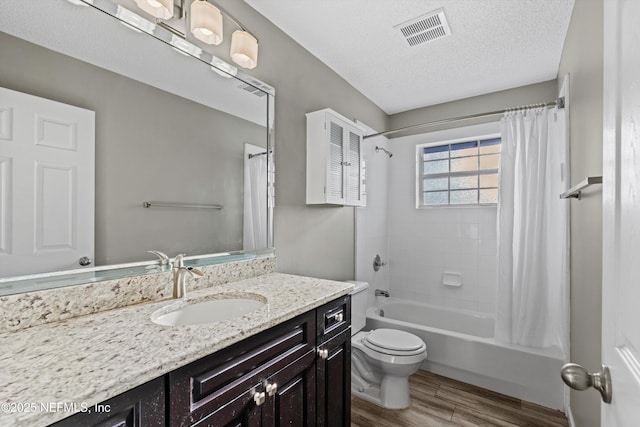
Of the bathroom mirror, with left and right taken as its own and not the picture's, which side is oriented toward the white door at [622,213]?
front

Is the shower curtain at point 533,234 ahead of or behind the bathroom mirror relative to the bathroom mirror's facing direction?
ahead

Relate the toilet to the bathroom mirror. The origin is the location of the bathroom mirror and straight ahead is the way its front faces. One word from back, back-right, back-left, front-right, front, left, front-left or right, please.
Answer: front-left

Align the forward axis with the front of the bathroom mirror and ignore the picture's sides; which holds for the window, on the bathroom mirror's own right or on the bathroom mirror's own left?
on the bathroom mirror's own left

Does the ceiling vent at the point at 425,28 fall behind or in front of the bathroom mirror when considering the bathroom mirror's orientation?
in front

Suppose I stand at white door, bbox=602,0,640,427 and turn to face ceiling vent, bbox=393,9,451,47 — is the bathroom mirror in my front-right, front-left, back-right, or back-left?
front-left

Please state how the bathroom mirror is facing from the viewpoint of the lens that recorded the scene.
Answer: facing the viewer and to the right of the viewer

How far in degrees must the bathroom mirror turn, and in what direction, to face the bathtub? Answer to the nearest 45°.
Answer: approximately 45° to its left
